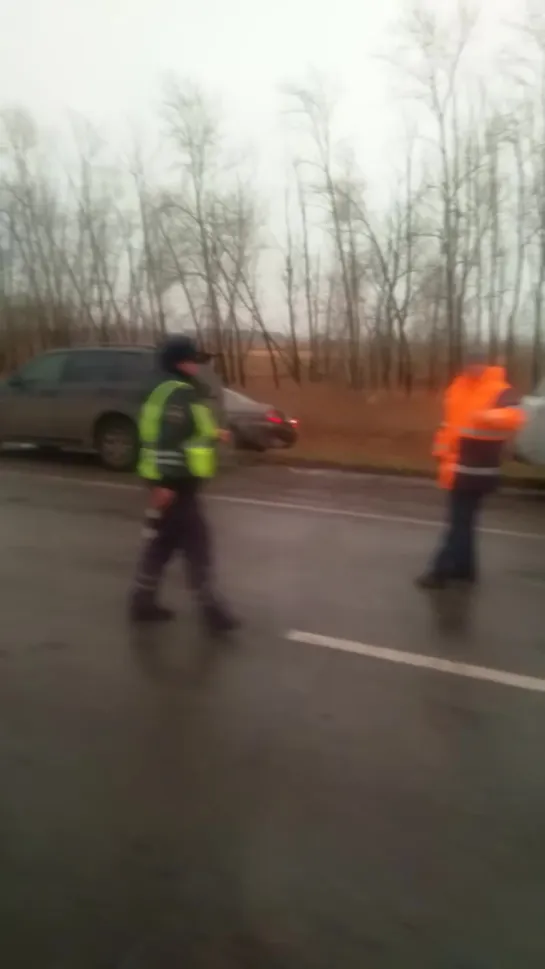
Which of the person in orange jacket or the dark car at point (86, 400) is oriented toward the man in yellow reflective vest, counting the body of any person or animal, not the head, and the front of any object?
the person in orange jacket

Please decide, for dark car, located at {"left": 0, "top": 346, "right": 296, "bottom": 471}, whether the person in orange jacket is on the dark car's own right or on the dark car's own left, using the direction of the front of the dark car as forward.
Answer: on the dark car's own left

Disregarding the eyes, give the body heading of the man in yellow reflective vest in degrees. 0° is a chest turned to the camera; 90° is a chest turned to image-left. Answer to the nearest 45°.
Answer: approximately 270°

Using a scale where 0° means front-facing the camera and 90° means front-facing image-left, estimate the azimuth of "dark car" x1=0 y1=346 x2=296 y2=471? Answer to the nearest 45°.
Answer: approximately 90°

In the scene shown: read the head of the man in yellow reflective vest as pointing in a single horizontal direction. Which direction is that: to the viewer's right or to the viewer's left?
to the viewer's right

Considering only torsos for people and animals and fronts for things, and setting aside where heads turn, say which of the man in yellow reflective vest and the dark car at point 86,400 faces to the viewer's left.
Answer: the dark car

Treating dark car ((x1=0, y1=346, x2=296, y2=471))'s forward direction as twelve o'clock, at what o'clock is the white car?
The white car is roughly at 7 o'clock from the dark car.

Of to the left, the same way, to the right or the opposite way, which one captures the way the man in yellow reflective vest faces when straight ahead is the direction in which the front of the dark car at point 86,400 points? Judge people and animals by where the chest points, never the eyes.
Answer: the opposite way

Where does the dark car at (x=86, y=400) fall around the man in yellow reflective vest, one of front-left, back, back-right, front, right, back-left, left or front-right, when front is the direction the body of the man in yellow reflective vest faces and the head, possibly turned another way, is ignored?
left

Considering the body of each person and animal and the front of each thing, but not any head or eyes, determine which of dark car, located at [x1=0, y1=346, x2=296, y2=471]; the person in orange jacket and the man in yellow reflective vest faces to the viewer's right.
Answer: the man in yellow reflective vest
